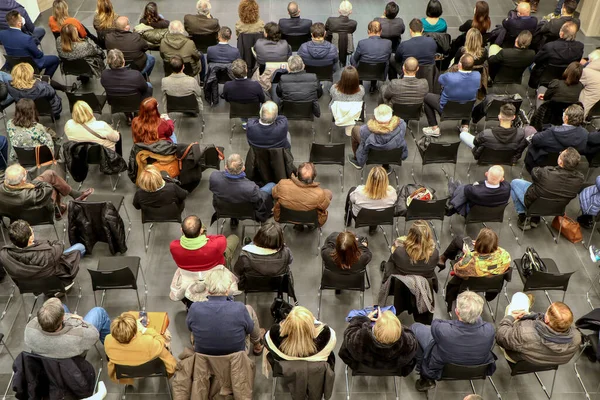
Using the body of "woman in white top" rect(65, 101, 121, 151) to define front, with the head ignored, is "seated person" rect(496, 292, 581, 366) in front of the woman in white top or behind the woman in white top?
behind

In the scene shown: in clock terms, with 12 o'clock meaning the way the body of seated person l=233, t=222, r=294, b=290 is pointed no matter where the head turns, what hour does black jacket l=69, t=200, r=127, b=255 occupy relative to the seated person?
The black jacket is roughly at 10 o'clock from the seated person.

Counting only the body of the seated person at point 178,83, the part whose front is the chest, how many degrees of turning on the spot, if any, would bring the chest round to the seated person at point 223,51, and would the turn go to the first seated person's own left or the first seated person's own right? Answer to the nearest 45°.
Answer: approximately 45° to the first seated person's own right

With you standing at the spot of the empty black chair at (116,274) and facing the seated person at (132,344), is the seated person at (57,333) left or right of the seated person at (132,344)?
right

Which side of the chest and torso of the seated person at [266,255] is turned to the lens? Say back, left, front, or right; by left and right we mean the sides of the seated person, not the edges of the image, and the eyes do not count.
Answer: back

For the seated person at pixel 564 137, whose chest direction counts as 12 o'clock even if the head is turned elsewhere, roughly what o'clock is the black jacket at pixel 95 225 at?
The black jacket is roughly at 9 o'clock from the seated person.

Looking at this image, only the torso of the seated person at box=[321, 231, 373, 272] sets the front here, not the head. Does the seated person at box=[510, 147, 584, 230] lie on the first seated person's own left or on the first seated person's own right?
on the first seated person's own right

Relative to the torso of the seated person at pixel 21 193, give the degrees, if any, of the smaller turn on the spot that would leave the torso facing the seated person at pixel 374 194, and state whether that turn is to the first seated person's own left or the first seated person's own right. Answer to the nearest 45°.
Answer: approximately 45° to the first seated person's own right

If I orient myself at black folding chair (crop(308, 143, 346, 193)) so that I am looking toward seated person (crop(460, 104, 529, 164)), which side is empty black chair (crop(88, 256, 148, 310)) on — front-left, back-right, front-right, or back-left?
back-right

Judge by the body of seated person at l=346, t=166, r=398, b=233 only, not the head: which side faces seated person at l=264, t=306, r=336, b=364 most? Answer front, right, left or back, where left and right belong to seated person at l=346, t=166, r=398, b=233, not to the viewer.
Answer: back

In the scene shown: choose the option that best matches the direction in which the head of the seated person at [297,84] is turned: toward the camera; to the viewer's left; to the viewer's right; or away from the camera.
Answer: away from the camera

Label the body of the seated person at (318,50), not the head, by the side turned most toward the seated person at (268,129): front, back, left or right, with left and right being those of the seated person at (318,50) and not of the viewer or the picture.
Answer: back

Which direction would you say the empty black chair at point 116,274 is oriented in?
away from the camera

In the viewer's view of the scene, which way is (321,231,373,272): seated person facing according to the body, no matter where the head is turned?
away from the camera

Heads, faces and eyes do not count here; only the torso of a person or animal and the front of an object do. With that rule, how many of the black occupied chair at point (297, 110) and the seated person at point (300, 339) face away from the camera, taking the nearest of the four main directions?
2

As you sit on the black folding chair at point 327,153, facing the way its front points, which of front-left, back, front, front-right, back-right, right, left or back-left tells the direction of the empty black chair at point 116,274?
back-left

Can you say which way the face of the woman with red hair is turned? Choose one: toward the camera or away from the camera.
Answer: away from the camera

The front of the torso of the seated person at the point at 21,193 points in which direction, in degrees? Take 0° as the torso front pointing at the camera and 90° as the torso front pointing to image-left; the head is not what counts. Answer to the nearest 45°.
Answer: approximately 225°

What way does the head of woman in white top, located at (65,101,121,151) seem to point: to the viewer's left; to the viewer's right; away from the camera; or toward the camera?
away from the camera

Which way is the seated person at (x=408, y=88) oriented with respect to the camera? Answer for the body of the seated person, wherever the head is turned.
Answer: away from the camera

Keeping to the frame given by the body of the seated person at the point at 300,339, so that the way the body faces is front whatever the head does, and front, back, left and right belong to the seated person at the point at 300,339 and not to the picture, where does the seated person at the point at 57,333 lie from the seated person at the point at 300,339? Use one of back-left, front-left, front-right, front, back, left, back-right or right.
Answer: left
